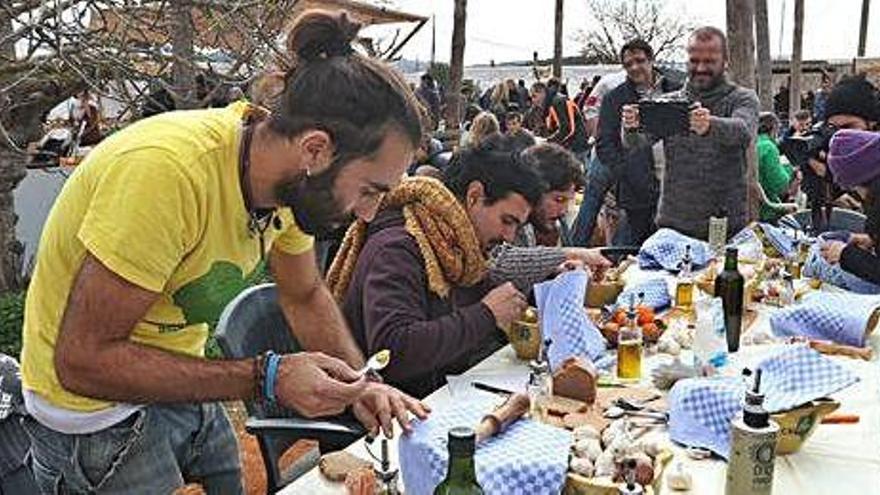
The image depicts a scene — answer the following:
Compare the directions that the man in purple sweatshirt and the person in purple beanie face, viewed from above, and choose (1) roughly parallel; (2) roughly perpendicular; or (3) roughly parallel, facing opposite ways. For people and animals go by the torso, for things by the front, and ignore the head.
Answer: roughly parallel, facing opposite ways

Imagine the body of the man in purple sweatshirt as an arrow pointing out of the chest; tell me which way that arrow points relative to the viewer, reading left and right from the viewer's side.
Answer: facing to the right of the viewer

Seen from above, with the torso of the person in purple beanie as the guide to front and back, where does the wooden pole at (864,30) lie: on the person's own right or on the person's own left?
on the person's own right

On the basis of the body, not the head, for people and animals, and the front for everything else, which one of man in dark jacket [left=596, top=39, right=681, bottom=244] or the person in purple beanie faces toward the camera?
the man in dark jacket

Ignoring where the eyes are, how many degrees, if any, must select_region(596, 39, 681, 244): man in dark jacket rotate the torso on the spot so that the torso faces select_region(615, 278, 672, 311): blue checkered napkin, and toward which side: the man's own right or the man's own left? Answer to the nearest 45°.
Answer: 0° — they already face it

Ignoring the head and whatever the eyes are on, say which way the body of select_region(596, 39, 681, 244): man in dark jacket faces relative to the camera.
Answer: toward the camera

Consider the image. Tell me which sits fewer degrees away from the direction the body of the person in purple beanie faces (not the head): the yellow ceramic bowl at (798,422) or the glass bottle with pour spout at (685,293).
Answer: the glass bottle with pour spout

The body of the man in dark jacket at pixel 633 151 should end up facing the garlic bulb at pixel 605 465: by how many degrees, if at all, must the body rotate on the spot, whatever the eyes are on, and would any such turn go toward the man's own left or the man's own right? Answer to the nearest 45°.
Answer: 0° — they already face it

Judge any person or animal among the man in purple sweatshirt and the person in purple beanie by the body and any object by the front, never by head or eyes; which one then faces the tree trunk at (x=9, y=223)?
the person in purple beanie

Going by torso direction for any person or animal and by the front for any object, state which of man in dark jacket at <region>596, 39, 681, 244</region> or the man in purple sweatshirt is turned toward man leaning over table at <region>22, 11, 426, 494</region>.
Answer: the man in dark jacket

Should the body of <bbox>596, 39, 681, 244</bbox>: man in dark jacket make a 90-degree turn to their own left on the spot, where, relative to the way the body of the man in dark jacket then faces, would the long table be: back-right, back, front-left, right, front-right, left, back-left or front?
right

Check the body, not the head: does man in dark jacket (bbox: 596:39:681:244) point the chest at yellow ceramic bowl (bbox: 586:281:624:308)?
yes

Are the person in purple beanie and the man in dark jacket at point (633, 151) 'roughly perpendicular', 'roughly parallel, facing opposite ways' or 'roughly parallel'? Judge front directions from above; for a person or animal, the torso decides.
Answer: roughly perpendicular

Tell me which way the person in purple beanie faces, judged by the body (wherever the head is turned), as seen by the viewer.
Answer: to the viewer's left

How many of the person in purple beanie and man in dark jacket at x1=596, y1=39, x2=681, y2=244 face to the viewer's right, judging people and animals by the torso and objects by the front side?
0

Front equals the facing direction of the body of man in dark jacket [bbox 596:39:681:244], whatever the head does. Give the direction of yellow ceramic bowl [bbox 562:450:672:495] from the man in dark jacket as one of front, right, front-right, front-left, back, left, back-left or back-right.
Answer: front

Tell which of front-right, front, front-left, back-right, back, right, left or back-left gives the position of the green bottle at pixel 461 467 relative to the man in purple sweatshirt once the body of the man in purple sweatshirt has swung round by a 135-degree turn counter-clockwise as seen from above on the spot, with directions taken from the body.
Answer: back-left

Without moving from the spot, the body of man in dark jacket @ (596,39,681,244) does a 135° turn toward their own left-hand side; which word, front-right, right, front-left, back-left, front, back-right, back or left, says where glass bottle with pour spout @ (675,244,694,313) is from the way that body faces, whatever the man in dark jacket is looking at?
back-right

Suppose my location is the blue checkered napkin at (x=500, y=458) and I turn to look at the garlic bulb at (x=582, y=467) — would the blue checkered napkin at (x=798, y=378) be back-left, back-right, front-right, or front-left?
front-left

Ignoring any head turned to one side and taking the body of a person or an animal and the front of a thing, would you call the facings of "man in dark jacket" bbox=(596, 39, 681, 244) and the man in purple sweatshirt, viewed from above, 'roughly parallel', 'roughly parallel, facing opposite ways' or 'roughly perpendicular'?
roughly perpendicular

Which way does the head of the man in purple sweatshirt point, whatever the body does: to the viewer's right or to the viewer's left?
to the viewer's right
